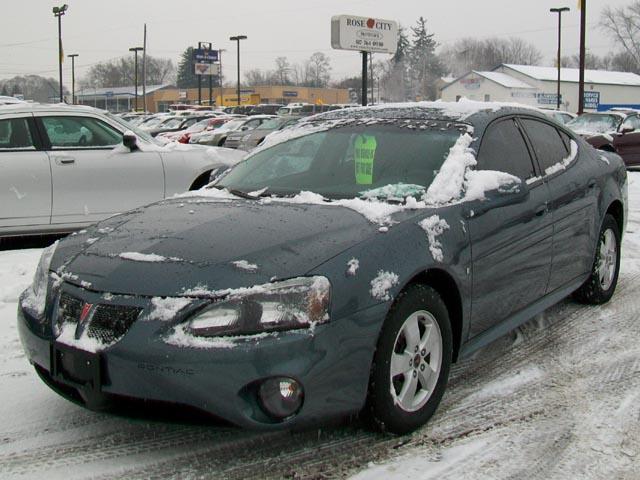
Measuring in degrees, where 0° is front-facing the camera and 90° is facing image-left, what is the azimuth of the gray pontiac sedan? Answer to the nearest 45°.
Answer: approximately 45°

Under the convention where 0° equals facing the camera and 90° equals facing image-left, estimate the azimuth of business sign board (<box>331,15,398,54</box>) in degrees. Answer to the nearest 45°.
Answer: approximately 315°

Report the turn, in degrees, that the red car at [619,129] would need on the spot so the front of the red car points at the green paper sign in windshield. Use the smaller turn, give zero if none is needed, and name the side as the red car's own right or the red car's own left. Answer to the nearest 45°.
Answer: approximately 45° to the red car's own left

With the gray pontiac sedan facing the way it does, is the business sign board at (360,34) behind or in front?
behind

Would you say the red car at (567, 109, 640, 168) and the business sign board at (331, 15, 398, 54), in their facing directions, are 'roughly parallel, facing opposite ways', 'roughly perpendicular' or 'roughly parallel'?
roughly perpendicular

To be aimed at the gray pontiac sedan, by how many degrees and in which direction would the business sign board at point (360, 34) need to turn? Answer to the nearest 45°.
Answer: approximately 45° to its right
